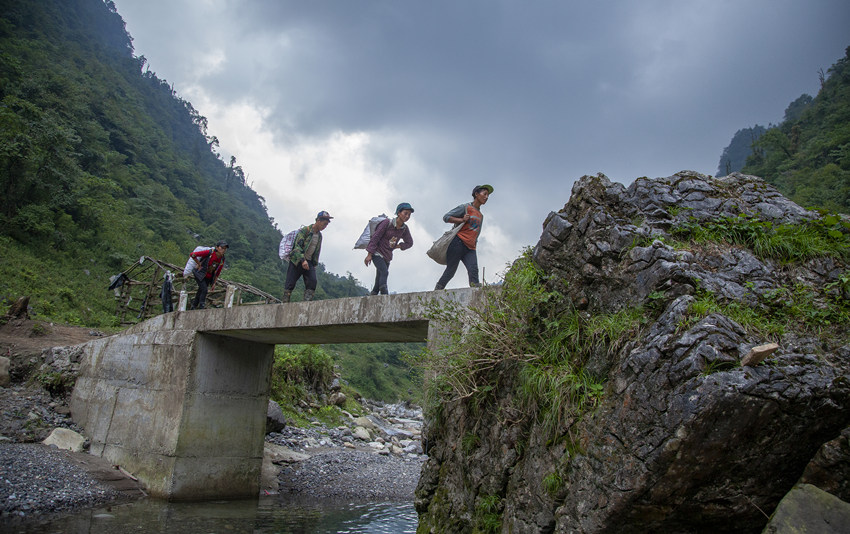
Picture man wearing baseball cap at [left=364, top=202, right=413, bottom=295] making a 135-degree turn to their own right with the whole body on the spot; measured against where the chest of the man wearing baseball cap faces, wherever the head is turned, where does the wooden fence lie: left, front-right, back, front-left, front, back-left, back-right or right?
front-right

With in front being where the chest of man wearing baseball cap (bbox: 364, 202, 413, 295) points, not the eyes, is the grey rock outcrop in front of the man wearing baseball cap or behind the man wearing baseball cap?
in front

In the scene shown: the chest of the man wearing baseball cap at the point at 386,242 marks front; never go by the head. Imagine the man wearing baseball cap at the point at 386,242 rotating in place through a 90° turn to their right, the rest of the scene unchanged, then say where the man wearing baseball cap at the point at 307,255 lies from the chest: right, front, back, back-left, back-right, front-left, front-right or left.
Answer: right

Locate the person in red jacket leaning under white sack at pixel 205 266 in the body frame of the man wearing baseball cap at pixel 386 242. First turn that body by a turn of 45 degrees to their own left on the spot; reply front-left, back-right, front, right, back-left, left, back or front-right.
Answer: back-left

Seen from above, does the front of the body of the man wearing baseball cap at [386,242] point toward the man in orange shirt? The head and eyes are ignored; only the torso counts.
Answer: yes
